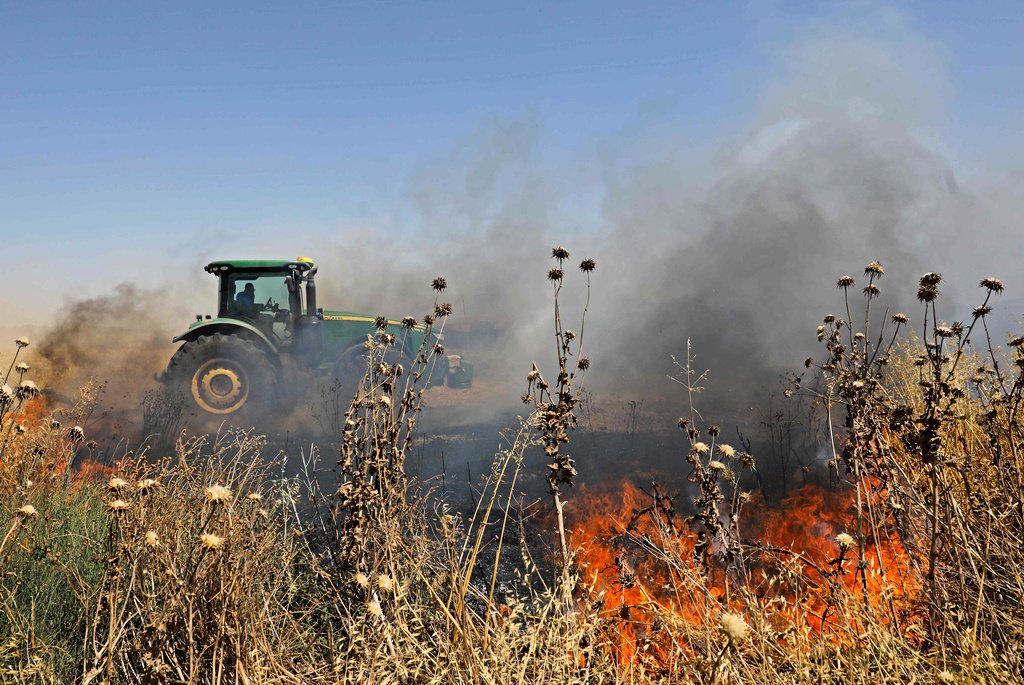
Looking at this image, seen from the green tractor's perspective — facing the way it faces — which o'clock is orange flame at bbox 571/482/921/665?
The orange flame is roughly at 2 o'clock from the green tractor.

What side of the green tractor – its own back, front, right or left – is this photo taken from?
right
